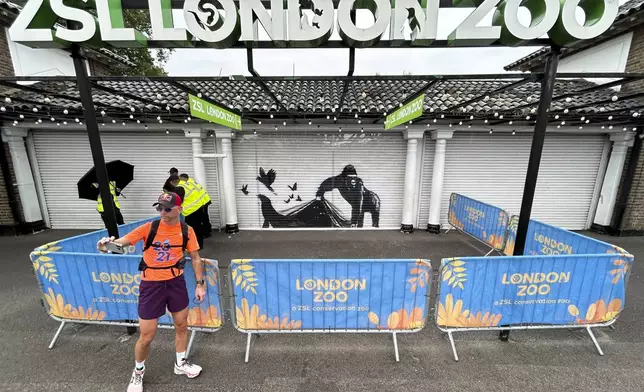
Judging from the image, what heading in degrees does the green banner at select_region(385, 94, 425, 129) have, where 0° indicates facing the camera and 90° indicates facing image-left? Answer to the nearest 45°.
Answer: approximately 45°

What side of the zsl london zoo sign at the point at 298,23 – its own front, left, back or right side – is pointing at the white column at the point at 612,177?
left

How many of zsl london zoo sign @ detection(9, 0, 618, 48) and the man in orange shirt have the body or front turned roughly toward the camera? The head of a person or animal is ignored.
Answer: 2

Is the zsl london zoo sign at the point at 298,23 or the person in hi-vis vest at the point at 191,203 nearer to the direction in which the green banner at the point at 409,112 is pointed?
the zsl london zoo sign
